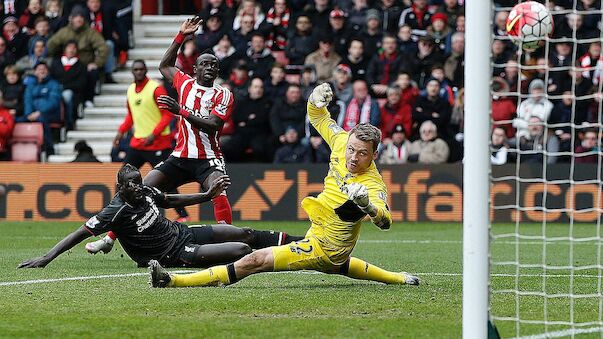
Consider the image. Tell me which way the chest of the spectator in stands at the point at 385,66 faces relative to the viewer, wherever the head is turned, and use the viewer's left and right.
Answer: facing the viewer

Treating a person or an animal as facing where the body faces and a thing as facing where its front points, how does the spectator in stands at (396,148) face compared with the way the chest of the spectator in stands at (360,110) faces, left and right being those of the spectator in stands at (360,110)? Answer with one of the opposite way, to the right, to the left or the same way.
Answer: the same way

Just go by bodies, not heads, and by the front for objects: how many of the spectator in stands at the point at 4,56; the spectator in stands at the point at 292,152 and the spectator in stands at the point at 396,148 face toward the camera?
3

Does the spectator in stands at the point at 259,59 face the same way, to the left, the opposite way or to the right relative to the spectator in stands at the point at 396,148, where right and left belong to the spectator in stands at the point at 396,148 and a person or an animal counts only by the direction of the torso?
the same way

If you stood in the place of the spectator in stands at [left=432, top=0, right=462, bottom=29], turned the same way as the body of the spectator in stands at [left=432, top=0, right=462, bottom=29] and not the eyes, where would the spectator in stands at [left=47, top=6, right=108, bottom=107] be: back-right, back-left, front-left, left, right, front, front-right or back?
right

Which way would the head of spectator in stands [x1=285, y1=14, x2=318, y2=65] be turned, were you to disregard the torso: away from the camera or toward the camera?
toward the camera

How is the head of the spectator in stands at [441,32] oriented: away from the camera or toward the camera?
toward the camera

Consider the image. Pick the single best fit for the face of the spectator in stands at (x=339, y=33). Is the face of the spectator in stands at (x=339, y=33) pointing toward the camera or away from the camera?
toward the camera

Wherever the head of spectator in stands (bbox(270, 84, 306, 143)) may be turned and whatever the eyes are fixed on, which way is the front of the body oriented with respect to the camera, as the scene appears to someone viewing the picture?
toward the camera

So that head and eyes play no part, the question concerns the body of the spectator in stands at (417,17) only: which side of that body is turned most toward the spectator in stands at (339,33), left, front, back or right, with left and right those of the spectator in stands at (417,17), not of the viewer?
right

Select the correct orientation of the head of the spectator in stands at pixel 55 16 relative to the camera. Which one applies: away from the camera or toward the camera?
toward the camera

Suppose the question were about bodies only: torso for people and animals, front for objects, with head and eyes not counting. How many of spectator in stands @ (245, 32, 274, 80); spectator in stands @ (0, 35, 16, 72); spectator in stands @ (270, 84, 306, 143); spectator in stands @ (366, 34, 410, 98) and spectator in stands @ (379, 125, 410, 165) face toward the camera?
5

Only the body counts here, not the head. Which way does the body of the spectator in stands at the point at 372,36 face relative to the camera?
toward the camera

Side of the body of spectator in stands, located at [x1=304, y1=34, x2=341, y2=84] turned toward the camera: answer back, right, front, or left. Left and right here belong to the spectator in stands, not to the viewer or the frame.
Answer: front

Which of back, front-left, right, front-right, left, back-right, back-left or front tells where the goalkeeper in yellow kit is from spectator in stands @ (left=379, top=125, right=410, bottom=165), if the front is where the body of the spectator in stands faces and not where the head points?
front

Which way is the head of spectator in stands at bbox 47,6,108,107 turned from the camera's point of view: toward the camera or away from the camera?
toward the camera

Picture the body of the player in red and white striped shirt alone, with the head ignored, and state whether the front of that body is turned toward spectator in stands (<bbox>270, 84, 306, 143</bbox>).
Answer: no

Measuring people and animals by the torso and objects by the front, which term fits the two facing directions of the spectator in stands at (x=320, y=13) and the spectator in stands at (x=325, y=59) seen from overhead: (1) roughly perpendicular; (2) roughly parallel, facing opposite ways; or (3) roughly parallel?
roughly parallel

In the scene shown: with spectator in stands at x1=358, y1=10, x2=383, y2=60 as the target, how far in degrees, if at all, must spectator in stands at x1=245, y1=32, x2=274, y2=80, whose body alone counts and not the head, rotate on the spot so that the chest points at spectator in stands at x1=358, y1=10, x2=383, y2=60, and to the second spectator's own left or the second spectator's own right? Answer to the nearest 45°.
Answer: approximately 90° to the second spectator's own left
